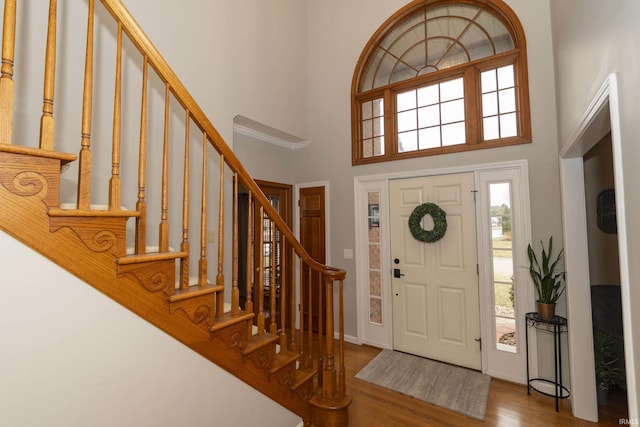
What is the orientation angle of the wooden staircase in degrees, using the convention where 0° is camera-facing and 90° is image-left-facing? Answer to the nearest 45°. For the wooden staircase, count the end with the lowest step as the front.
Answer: approximately 225°

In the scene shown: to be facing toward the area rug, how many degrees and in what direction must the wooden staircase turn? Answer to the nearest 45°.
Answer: approximately 45° to its right

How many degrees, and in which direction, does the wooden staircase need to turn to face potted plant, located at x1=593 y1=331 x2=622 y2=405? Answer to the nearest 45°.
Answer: approximately 45° to its right
